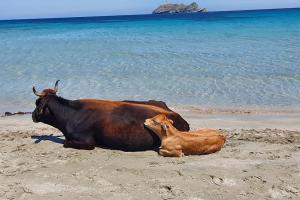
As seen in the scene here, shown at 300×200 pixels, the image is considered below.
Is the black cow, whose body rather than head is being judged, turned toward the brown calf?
no

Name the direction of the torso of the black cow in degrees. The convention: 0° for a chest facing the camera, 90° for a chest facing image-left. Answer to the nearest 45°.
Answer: approximately 90°

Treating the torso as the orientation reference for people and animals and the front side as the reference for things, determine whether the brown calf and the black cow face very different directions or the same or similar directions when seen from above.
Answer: same or similar directions

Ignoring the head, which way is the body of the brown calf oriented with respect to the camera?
to the viewer's left

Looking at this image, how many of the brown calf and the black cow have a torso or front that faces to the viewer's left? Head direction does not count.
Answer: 2

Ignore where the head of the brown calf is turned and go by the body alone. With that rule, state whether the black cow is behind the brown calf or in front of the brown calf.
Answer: in front
